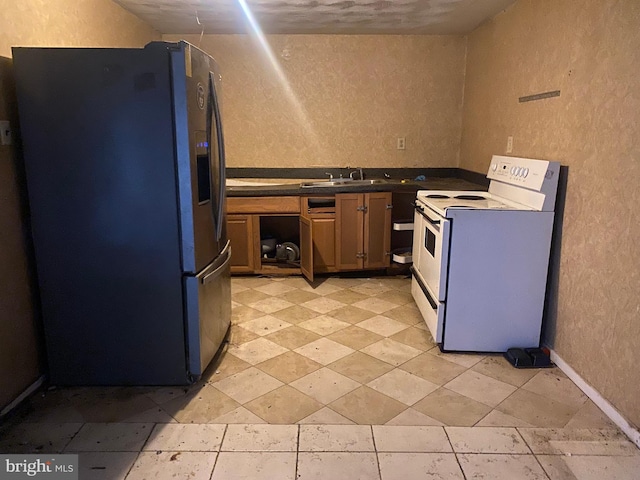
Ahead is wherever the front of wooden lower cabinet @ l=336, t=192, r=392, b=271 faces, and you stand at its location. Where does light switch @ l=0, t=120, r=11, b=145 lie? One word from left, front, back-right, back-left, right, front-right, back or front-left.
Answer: front-right

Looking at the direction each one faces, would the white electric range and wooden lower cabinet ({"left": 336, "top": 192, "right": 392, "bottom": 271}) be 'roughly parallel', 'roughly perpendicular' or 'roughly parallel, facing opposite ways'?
roughly perpendicular

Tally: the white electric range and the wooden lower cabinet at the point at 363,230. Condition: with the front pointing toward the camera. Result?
1

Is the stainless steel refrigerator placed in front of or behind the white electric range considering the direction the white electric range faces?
in front

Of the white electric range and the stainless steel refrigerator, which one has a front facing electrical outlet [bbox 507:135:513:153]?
the stainless steel refrigerator

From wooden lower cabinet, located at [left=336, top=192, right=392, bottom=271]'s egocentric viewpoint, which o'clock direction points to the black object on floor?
The black object on floor is roughly at 11 o'clock from the wooden lower cabinet.

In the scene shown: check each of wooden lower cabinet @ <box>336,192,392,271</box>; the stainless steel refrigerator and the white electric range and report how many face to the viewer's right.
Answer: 1

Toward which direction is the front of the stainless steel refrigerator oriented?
to the viewer's right

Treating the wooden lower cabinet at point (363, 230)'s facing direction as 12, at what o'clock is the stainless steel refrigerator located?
The stainless steel refrigerator is roughly at 1 o'clock from the wooden lower cabinet.

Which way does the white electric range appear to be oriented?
to the viewer's left
